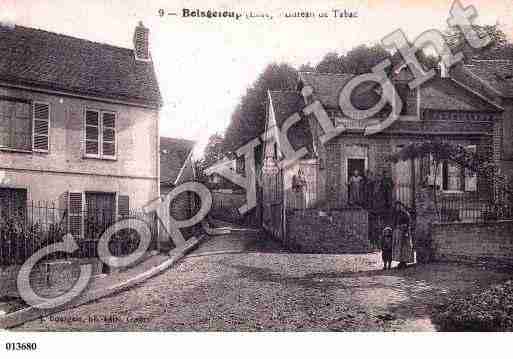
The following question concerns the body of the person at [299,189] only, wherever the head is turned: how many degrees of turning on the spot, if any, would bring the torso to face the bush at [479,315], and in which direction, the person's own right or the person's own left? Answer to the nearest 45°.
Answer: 0° — they already face it

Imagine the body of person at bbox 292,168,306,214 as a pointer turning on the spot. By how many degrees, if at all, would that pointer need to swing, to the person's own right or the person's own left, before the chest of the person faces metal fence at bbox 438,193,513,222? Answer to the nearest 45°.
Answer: approximately 45° to the person's own left

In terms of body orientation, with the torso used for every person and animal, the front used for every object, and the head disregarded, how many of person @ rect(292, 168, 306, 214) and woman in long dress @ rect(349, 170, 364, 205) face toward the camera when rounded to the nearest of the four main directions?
2

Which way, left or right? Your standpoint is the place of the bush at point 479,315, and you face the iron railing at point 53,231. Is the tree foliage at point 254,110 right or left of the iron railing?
right

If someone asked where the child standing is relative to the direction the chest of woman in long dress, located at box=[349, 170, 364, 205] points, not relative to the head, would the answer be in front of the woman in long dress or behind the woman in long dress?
in front
